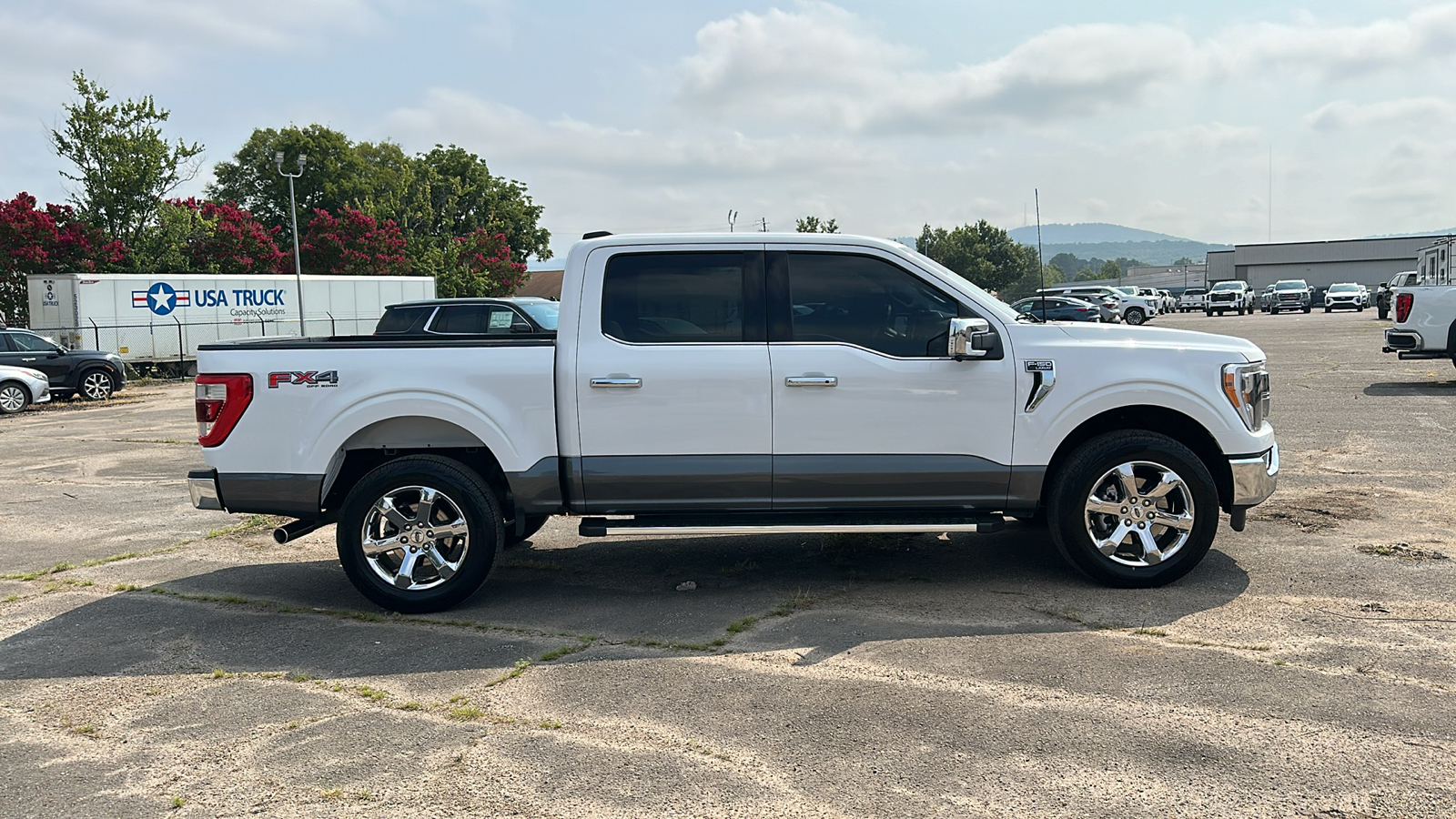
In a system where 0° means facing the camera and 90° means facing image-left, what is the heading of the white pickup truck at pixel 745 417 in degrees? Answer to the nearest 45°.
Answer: approximately 270°

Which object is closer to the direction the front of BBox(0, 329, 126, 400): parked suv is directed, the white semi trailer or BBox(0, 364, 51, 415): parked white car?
the white semi trailer

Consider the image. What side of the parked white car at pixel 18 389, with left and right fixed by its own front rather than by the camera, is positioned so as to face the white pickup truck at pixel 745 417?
right

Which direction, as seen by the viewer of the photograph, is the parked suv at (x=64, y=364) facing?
facing to the right of the viewer

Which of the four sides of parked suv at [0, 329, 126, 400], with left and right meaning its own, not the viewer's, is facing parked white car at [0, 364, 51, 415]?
right

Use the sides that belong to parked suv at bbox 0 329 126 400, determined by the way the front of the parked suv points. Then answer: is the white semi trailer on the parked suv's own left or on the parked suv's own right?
on the parked suv's own left

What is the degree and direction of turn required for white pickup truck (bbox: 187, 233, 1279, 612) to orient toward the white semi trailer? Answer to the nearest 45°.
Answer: approximately 135° to its left

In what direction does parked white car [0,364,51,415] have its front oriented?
to the viewer's right

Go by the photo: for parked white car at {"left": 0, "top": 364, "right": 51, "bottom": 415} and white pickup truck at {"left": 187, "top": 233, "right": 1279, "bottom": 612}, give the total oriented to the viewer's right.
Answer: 2

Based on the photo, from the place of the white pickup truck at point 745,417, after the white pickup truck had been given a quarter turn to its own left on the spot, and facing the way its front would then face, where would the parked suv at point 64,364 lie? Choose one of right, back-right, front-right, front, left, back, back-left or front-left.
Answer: front-left
